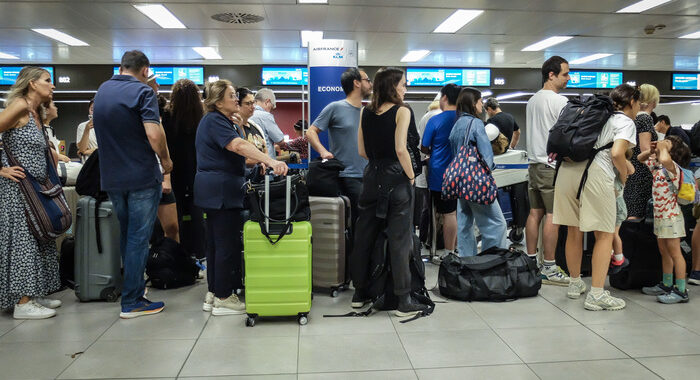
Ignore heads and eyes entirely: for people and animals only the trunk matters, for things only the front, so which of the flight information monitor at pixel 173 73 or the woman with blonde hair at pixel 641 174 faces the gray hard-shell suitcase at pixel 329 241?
the flight information monitor

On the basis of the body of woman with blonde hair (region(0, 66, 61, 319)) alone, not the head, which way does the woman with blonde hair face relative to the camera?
to the viewer's right

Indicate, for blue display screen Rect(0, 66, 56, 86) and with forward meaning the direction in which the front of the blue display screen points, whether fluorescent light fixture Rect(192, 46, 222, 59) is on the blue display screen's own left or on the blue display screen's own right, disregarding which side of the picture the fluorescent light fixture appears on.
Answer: on the blue display screen's own left

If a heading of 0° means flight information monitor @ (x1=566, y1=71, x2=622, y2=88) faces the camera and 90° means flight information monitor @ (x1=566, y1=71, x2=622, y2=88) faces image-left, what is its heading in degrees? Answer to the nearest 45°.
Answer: approximately 0°

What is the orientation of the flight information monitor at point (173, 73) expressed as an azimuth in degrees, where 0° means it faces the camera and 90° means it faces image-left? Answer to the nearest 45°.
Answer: approximately 0°

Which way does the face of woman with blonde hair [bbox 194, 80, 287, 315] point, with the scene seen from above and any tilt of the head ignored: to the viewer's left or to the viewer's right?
to the viewer's right

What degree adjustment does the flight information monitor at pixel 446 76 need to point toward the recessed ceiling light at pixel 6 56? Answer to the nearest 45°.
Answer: approximately 90° to its right

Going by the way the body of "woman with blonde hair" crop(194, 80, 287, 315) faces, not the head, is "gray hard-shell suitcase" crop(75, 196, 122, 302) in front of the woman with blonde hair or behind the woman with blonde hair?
behind

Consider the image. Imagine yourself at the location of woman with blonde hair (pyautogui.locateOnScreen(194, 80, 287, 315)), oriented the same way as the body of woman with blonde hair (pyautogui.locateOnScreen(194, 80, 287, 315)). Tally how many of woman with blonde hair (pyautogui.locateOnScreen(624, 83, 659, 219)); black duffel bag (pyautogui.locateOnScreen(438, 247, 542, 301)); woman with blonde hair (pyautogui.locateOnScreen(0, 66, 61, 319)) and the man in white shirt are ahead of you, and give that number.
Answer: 3
